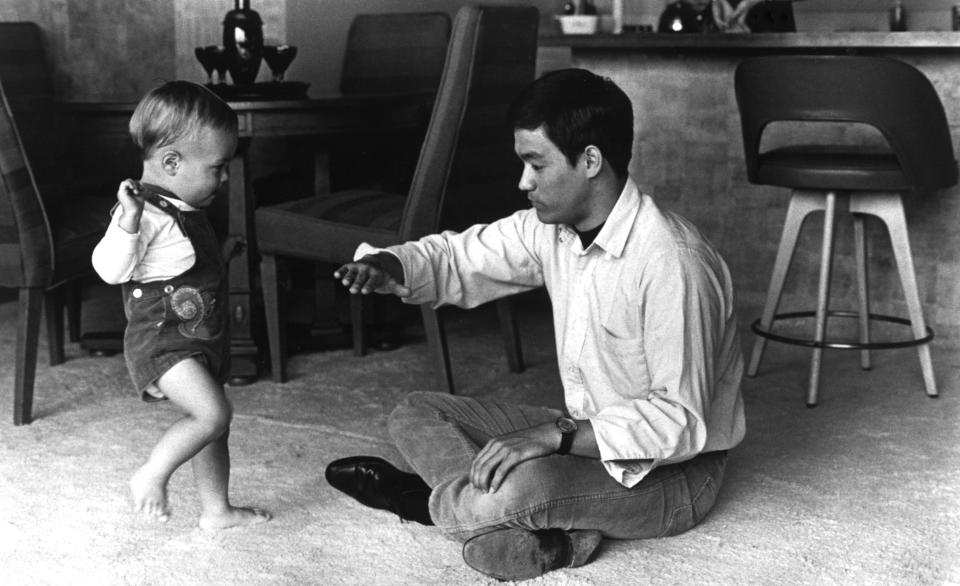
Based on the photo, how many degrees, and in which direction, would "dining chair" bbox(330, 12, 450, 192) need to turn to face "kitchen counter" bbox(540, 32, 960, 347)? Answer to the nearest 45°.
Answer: approximately 90° to its left

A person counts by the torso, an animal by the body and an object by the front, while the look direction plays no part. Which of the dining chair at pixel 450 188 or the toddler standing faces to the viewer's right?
the toddler standing

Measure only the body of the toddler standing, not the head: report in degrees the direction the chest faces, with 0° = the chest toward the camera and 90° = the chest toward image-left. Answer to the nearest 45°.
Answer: approximately 270°

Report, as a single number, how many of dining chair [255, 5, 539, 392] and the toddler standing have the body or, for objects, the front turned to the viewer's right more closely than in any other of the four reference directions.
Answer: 1

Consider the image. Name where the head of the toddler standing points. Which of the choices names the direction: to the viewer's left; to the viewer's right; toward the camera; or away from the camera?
to the viewer's right

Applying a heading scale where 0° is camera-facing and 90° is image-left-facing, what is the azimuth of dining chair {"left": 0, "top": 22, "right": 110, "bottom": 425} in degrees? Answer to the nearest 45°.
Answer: approximately 225°

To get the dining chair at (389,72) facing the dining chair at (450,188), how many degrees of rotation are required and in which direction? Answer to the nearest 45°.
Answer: approximately 45° to its left

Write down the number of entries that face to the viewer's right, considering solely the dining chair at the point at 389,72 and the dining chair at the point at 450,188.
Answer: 0

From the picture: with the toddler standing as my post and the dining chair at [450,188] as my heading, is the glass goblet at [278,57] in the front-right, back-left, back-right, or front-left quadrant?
front-left

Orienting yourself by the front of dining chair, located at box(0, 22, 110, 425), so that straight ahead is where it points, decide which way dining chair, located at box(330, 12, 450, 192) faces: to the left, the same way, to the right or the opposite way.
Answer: the opposite way

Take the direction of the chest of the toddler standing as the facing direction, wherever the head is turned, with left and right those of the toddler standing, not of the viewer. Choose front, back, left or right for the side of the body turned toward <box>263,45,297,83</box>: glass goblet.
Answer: left

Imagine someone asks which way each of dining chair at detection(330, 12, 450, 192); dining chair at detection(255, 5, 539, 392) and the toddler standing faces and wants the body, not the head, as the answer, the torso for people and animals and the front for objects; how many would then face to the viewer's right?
1

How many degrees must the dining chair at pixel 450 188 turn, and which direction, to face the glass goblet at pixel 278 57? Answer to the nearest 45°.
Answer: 0° — it already faces it

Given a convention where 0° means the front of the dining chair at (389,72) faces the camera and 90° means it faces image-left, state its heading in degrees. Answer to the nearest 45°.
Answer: approximately 45°
